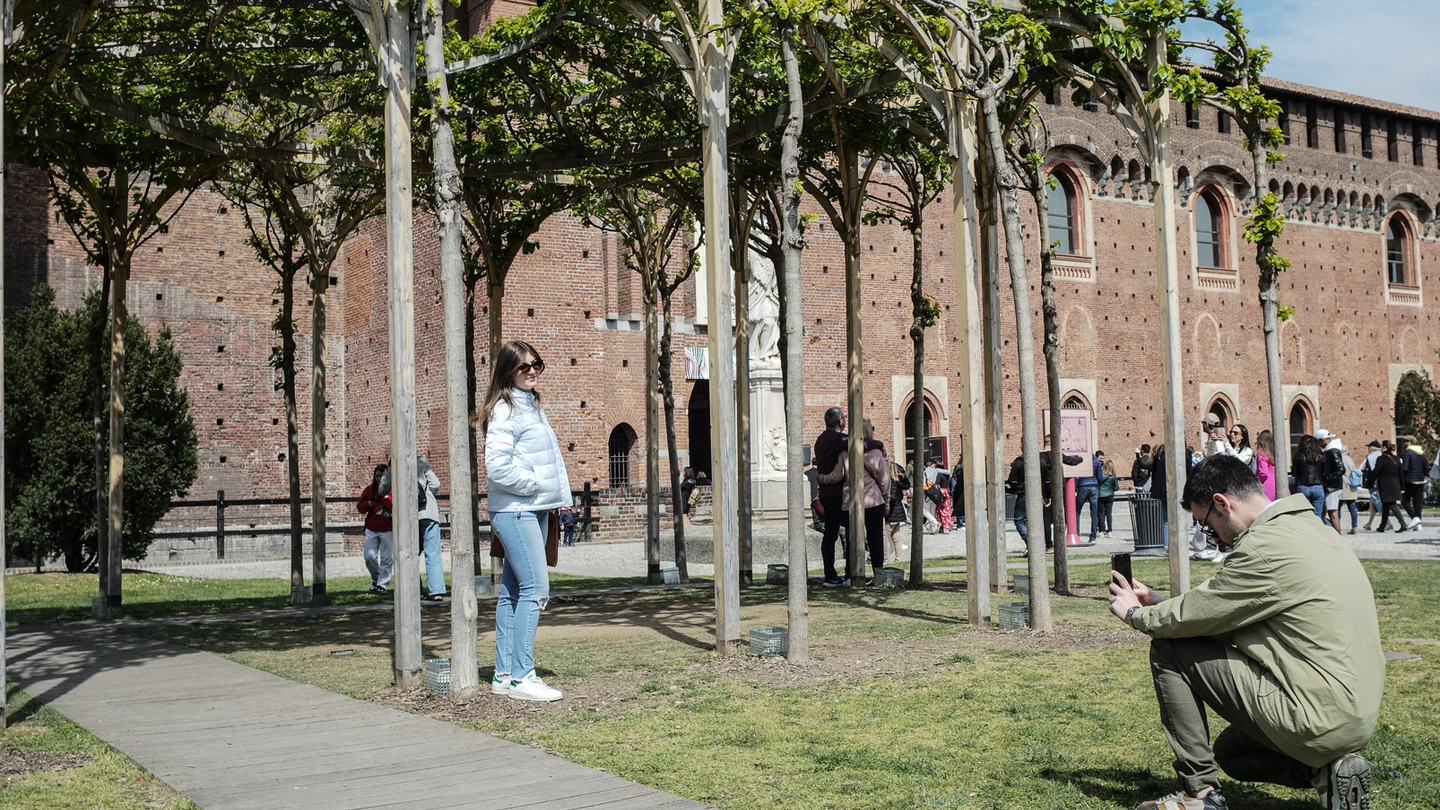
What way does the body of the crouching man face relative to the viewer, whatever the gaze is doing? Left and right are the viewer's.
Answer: facing to the left of the viewer

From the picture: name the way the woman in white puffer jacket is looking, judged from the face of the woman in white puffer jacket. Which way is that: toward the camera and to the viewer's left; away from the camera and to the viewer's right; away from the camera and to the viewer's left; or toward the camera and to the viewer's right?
toward the camera and to the viewer's right

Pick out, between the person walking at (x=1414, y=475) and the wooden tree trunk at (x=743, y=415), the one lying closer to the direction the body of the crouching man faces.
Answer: the wooden tree trunk

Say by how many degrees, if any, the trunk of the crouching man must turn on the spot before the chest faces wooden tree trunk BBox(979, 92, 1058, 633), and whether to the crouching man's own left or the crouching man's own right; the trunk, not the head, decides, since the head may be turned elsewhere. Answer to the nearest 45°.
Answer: approximately 90° to the crouching man's own right

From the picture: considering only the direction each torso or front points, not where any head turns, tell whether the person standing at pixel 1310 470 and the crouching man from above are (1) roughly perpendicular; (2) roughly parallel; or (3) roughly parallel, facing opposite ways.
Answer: roughly perpendicular

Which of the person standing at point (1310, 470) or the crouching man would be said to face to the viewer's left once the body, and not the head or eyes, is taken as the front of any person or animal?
the crouching man

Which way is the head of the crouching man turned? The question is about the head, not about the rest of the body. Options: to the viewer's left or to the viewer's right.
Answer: to the viewer's left

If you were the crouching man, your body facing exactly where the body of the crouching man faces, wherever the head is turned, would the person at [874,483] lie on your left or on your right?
on your right

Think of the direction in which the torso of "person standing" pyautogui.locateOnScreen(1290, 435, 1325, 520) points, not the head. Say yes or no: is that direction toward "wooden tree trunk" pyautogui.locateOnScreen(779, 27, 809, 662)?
no

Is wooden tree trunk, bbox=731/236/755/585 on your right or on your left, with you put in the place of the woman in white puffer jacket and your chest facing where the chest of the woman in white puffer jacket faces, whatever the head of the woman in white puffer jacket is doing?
on your left
